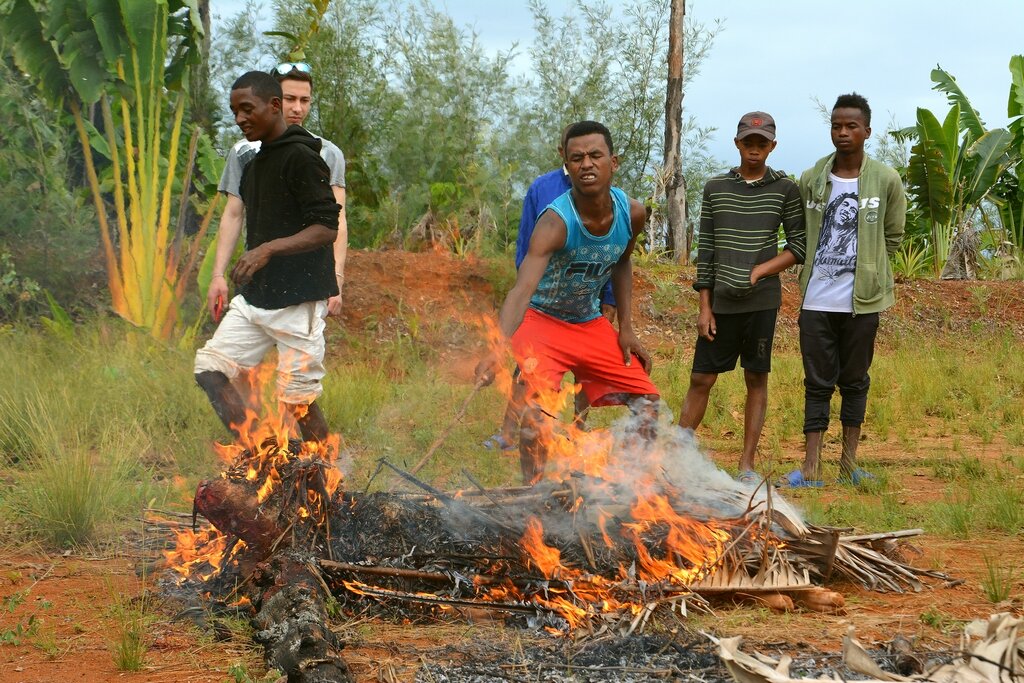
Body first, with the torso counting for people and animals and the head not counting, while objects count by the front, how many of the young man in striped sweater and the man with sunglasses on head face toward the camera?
2

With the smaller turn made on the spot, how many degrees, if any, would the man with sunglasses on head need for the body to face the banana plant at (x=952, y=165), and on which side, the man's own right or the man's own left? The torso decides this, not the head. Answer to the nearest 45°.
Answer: approximately 135° to the man's own left

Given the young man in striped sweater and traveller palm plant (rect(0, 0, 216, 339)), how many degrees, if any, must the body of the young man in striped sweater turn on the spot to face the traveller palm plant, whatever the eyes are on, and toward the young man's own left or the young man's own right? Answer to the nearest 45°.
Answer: approximately 135° to the young man's own right

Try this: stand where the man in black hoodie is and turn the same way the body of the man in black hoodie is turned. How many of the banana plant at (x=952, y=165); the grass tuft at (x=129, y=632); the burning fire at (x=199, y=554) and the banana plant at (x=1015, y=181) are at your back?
2

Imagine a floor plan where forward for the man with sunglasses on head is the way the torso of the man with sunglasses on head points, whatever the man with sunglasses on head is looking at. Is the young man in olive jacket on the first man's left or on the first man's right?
on the first man's left

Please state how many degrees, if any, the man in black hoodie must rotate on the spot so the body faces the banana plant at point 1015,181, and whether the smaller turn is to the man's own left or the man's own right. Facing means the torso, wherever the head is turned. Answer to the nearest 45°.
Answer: approximately 180°

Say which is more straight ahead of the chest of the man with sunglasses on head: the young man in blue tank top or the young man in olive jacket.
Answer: the young man in blue tank top

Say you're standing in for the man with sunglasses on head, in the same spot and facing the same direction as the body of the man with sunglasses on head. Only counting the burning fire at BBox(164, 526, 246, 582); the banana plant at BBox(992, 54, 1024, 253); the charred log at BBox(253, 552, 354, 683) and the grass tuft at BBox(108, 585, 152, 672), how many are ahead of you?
3

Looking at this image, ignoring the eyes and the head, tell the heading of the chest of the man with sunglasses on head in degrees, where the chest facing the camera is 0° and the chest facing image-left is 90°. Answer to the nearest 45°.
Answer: approximately 0°

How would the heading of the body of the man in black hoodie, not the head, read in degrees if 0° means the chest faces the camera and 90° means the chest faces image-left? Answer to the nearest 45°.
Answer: approximately 45°
